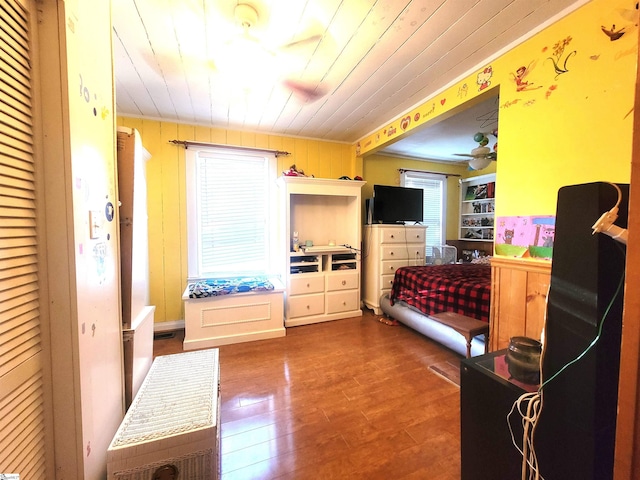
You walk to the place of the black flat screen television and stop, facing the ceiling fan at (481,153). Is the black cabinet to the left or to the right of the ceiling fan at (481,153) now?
right

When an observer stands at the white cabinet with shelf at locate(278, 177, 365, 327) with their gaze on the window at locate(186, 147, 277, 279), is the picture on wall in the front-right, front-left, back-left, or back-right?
back-left

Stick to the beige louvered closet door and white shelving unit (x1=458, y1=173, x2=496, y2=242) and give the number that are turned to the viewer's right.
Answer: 1

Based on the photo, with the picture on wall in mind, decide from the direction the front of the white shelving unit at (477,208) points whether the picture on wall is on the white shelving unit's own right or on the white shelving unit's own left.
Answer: on the white shelving unit's own left

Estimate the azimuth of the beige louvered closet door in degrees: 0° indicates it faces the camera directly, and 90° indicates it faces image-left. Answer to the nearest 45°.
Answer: approximately 270°
